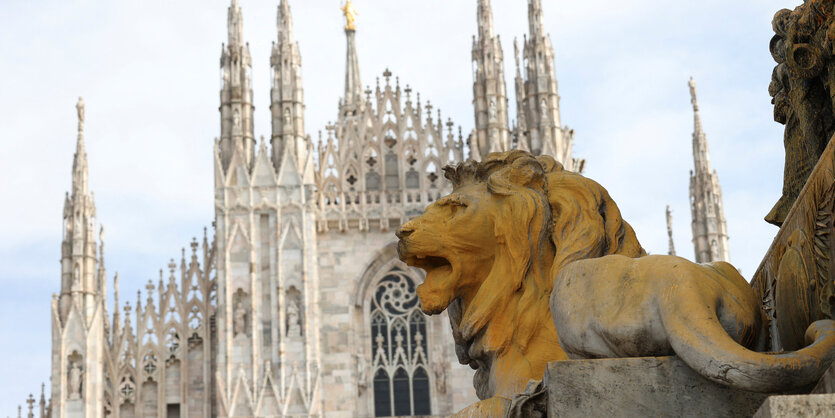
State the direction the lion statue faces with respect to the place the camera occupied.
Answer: facing to the left of the viewer

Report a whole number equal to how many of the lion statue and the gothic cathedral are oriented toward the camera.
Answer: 1

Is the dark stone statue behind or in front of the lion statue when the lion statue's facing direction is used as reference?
behind

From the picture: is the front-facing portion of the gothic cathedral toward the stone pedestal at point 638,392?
yes

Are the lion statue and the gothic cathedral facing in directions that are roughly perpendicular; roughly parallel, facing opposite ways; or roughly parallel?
roughly perpendicular

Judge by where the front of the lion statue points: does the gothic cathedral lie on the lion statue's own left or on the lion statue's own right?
on the lion statue's own right

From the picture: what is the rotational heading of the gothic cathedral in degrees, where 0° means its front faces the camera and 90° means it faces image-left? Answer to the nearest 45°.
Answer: approximately 0°
